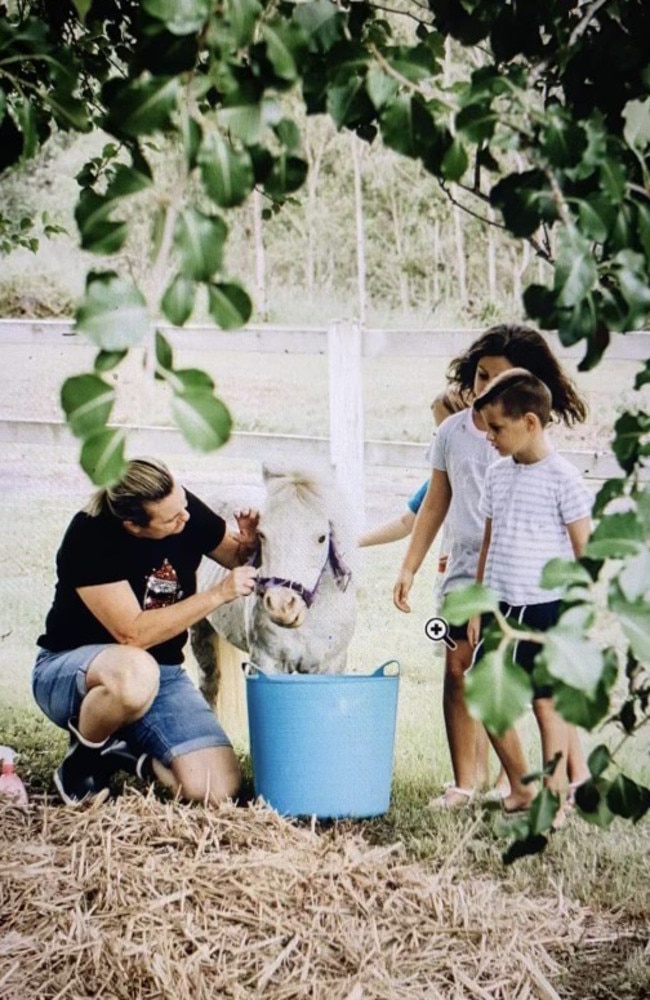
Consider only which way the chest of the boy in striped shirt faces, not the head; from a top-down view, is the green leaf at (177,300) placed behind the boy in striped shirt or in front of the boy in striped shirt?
in front

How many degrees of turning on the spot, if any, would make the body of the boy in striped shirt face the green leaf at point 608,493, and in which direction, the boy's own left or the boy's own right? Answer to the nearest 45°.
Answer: approximately 45° to the boy's own left

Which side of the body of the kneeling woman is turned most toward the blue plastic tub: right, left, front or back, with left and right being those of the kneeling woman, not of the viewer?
front

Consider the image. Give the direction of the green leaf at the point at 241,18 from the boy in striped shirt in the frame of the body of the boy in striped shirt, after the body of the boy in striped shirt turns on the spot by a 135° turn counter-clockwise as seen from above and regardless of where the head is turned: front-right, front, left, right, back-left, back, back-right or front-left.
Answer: right

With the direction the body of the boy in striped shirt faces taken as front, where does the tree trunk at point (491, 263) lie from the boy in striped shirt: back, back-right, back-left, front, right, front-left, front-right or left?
back-right

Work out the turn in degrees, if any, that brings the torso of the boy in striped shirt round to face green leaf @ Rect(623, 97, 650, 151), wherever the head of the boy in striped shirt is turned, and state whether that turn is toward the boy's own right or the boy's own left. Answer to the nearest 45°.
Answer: approximately 45° to the boy's own left

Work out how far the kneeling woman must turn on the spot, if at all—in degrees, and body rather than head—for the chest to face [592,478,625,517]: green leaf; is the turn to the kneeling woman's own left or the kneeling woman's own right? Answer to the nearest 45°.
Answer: approximately 45° to the kneeling woman's own right

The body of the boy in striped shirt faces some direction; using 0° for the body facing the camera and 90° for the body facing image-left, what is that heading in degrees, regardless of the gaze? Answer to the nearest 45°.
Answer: approximately 45°

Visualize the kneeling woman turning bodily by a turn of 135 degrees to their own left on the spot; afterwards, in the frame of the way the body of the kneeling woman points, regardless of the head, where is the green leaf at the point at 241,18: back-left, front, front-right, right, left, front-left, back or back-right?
back
